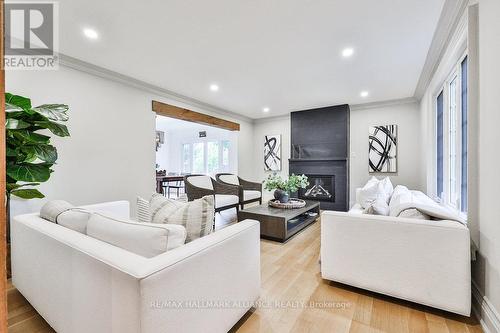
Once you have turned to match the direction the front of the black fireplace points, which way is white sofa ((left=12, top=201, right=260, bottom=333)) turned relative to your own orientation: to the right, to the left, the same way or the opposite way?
the opposite way

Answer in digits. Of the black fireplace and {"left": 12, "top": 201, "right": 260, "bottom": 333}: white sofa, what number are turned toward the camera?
1

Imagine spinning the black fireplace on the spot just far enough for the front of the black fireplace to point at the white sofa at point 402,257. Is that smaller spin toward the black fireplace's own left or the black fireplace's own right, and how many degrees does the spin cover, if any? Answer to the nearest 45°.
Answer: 0° — it already faces it

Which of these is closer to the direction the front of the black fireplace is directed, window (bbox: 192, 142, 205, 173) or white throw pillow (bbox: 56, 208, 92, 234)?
the white throw pillow

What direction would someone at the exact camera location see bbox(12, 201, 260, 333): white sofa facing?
facing away from the viewer and to the right of the viewer

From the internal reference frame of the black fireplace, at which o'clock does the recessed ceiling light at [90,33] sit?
The recessed ceiling light is roughly at 1 o'clock from the black fireplace.

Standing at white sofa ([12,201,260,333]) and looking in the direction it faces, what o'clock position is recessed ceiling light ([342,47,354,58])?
The recessed ceiling light is roughly at 1 o'clock from the white sofa.

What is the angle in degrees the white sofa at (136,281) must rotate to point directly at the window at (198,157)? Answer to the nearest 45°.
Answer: approximately 45° to its left

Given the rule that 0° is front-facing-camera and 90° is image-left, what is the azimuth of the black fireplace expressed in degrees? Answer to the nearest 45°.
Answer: approximately 0°

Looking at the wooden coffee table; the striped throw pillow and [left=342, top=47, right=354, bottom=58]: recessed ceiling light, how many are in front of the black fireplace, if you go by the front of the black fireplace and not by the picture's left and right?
3
